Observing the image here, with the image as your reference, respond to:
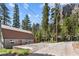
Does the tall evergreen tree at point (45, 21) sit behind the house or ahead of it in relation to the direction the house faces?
ahead

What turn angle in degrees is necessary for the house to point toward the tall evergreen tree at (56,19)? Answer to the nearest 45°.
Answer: approximately 45° to its left
